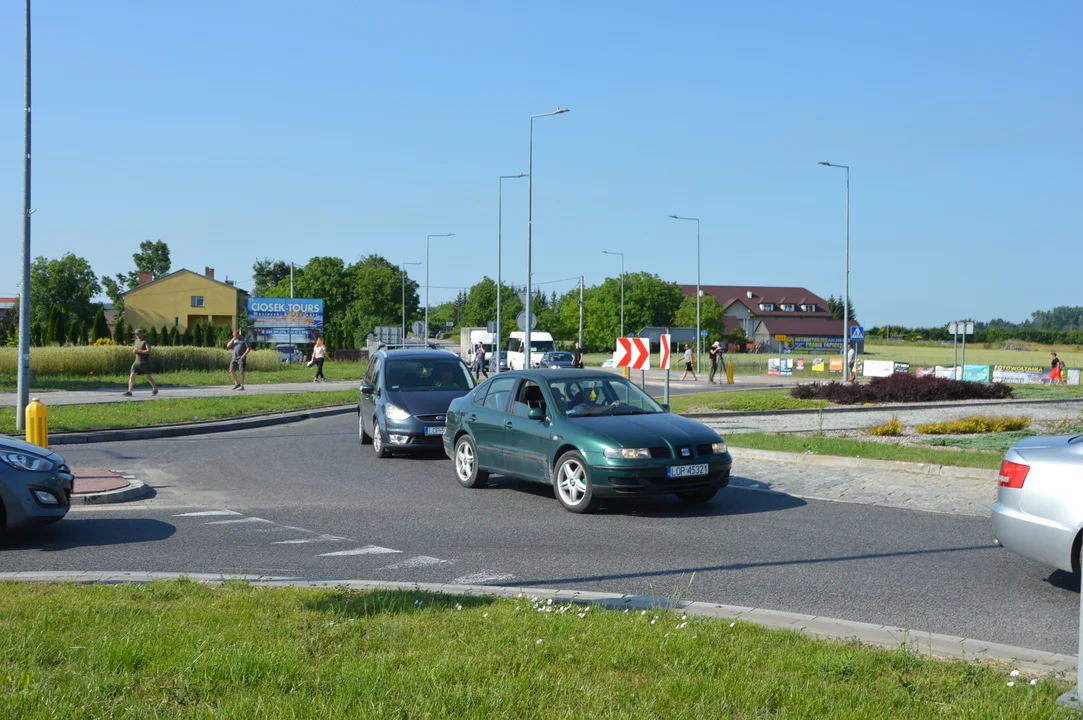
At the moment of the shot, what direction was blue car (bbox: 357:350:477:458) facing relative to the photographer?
facing the viewer and to the right of the viewer

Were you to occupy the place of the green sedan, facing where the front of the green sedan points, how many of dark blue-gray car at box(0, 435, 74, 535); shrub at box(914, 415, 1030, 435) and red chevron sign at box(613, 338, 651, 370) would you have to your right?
1

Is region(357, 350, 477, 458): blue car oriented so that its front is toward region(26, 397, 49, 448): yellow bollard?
no

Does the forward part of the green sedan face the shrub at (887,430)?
no

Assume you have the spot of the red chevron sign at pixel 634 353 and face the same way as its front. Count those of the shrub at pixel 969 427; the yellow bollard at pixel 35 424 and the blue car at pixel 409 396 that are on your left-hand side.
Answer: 1

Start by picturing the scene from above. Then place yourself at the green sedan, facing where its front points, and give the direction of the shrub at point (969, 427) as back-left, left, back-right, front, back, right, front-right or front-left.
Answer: left

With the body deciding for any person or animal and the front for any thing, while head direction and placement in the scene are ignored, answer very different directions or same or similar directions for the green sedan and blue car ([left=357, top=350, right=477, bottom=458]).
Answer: same or similar directions

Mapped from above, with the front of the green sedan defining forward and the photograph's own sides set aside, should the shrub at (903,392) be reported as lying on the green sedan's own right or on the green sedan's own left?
on the green sedan's own left

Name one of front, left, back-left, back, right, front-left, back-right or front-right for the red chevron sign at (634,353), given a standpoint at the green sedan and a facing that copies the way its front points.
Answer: back-left

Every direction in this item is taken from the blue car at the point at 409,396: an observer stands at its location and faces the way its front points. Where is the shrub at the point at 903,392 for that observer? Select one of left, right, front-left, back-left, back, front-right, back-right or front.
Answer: left

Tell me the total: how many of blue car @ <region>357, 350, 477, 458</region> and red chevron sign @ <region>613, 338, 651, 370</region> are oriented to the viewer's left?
0

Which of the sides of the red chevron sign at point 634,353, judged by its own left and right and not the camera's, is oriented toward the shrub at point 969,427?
left

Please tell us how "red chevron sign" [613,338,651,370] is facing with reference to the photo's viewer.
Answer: facing the viewer

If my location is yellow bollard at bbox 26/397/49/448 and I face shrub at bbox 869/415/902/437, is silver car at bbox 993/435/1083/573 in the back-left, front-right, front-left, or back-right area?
front-right

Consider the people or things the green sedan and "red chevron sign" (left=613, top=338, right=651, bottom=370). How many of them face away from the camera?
0

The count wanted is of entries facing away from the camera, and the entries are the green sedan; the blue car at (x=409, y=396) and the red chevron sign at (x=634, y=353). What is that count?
0

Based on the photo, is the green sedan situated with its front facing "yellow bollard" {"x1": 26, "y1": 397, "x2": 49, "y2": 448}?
no

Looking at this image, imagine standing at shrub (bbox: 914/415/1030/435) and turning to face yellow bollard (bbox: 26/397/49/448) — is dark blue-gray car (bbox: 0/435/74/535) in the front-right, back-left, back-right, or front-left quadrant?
front-left

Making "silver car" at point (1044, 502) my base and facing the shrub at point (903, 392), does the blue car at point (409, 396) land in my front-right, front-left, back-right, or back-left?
front-left

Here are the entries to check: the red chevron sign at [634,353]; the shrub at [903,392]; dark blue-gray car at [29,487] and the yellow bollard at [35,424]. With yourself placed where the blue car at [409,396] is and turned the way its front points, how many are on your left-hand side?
2

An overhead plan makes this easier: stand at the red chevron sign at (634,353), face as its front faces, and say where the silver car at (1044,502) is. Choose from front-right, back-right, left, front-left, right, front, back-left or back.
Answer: front

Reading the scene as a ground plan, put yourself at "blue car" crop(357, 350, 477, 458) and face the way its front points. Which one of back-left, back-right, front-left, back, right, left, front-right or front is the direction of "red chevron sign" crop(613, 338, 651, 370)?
left
